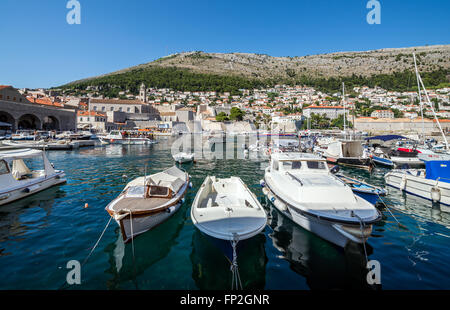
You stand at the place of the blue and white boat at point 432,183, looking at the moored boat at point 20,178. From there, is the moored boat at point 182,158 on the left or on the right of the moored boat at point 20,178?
right

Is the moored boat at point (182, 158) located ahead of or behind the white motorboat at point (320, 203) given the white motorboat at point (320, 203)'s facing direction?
behind

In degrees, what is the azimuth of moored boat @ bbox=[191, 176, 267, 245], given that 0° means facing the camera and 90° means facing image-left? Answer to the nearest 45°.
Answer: approximately 0°

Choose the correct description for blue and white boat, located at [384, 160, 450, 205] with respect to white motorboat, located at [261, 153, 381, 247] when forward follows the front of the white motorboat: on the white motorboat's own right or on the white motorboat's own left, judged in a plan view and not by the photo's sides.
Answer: on the white motorboat's own left

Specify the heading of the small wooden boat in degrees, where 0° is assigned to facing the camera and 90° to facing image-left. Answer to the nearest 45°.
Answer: approximately 45°

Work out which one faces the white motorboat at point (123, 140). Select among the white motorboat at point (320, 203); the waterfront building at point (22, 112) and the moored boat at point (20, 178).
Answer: the waterfront building

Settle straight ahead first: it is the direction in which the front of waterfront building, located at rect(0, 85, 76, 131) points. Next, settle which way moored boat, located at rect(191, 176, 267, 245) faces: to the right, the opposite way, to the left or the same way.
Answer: to the right

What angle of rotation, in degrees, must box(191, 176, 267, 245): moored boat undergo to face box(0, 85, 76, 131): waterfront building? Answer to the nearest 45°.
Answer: approximately 135° to its right
